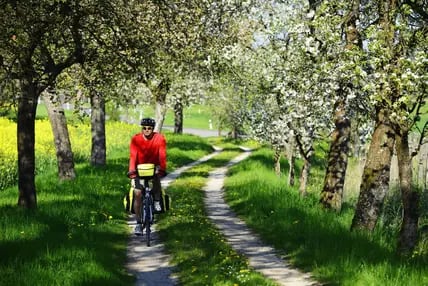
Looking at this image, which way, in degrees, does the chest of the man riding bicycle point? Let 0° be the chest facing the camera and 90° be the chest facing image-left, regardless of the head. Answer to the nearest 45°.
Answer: approximately 0°
